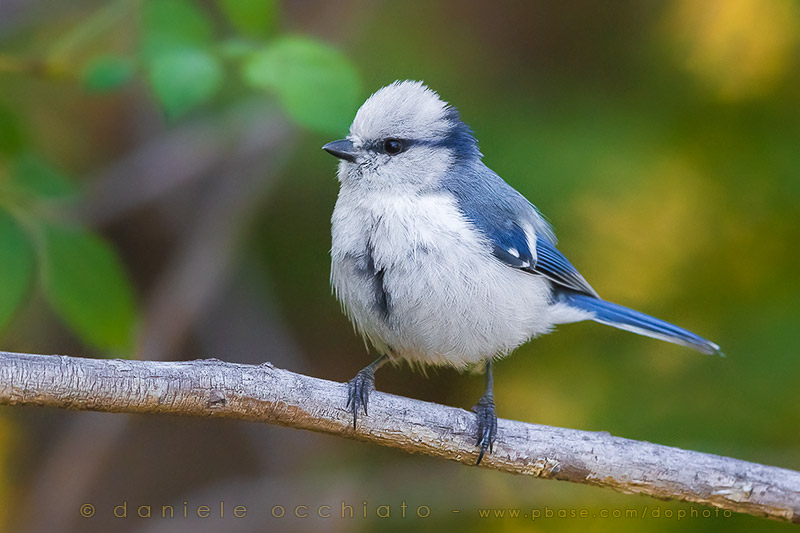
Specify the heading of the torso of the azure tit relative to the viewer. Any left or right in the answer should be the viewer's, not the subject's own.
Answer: facing the viewer and to the left of the viewer

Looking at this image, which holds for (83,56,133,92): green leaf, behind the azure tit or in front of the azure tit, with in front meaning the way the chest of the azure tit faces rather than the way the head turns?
in front

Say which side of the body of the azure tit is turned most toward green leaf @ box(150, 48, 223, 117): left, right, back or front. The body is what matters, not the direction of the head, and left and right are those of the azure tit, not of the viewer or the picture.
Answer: right
